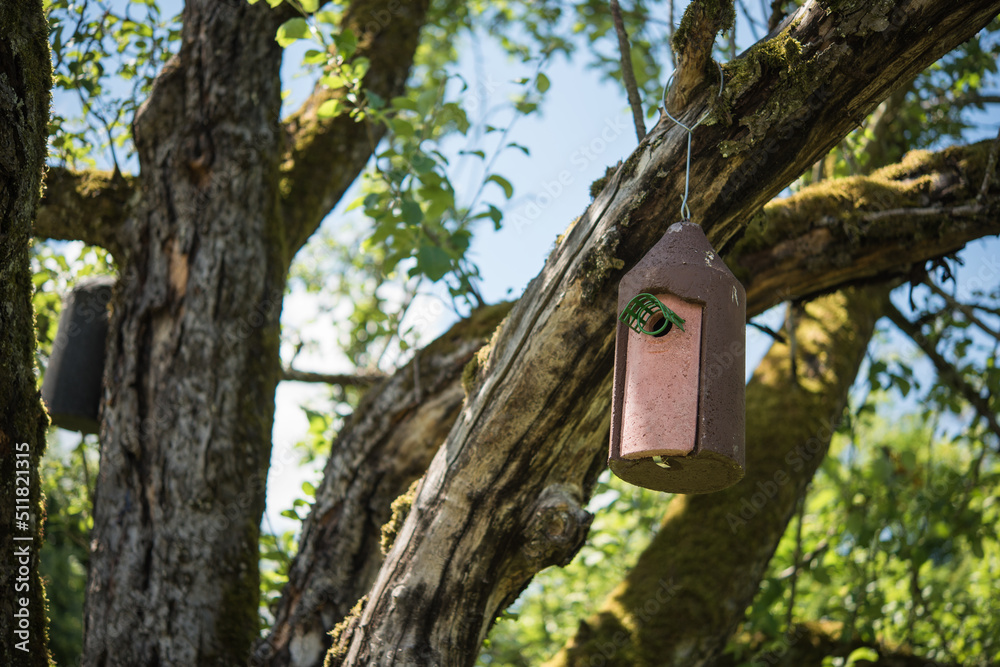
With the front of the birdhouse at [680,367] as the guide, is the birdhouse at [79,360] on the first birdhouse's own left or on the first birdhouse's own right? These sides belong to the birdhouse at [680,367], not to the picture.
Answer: on the first birdhouse's own right

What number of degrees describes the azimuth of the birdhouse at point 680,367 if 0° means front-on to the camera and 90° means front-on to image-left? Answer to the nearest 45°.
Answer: approximately 45°
